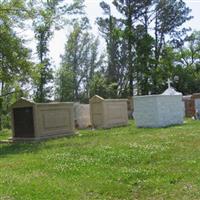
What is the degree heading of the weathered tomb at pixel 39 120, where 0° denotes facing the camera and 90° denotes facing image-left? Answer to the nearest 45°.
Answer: approximately 45°

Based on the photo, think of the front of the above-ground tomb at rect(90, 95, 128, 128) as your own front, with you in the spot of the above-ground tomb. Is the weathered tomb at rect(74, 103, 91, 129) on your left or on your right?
on your right

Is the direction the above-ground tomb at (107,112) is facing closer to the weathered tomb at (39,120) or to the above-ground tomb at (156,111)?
the weathered tomb

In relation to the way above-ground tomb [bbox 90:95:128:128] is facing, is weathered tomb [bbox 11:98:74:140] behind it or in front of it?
in front

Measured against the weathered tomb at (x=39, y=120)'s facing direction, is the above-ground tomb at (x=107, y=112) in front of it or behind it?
behind
